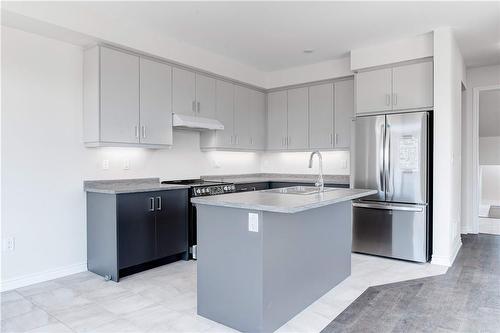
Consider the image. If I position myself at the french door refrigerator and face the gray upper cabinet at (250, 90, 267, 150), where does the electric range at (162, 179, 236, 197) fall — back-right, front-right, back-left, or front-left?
front-left

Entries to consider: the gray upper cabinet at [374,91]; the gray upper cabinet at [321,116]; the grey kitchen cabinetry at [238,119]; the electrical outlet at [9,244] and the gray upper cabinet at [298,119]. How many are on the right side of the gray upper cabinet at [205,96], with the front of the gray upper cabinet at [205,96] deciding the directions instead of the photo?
1

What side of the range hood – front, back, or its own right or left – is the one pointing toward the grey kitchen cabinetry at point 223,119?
left

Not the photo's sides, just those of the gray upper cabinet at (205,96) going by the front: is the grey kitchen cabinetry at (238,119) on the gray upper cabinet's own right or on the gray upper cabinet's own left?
on the gray upper cabinet's own left

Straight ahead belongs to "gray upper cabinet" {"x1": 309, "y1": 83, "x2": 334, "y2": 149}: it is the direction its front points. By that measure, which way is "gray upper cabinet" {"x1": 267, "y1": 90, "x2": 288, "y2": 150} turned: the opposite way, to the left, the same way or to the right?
the same way

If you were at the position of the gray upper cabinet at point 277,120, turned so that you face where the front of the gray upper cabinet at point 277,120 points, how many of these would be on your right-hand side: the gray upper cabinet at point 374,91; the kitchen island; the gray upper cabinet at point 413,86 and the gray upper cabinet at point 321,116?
0

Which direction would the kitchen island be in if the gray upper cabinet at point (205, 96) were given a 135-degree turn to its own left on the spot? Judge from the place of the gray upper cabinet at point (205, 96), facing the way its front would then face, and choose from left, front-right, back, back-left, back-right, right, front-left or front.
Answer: back

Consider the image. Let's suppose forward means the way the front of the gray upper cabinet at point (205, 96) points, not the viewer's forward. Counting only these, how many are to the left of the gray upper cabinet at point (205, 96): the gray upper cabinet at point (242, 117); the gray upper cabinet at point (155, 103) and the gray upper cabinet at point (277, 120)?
2

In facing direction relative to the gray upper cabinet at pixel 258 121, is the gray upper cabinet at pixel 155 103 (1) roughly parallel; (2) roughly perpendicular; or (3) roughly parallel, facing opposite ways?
roughly parallel

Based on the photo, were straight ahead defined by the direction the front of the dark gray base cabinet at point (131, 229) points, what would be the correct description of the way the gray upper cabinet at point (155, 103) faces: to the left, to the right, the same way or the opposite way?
the same way

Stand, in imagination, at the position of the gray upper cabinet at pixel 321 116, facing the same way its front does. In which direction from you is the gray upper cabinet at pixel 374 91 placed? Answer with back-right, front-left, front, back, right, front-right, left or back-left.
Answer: left

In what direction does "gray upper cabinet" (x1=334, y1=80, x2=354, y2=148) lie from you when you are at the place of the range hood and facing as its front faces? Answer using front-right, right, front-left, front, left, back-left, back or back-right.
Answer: front-left

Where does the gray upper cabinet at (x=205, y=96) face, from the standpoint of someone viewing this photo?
facing the viewer and to the right of the viewer

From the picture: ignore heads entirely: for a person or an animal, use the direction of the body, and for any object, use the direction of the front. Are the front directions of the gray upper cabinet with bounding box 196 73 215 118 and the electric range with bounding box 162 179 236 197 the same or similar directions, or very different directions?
same or similar directions

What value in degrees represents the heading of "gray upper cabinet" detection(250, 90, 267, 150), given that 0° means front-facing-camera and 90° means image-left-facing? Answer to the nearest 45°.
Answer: approximately 315°
